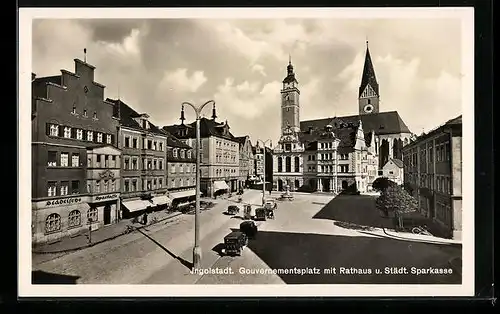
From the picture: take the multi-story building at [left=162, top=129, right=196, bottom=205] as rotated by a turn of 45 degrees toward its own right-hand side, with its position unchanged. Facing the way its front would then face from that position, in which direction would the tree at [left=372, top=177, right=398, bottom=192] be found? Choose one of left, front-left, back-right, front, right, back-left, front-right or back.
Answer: left

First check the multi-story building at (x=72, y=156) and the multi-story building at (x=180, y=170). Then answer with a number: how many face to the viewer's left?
0

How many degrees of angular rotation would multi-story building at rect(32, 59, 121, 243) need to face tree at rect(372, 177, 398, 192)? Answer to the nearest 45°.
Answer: approximately 45° to its left

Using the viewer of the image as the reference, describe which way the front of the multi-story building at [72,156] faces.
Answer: facing the viewer and to the right of the viewer

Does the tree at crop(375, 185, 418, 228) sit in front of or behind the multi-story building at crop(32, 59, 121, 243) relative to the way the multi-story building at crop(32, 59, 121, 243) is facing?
in front
